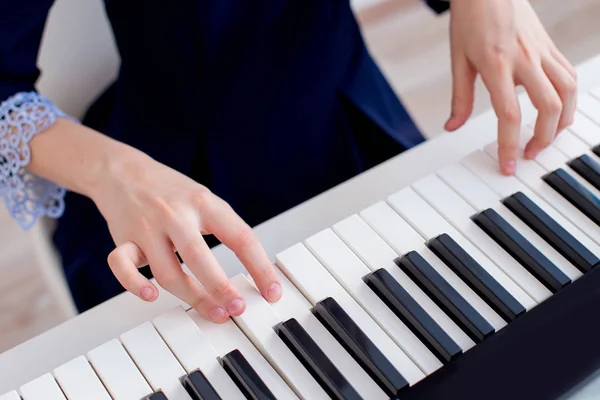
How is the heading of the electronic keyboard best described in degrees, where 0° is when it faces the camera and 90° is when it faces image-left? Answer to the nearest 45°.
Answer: approximately 135°
